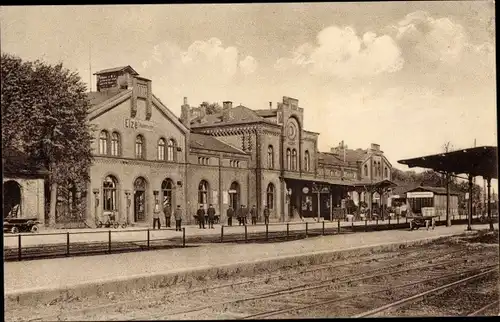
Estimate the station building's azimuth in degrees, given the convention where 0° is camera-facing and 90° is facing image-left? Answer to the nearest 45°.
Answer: approximately 315°

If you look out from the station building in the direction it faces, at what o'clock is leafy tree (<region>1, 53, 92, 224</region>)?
The leafy tree is roughly at 2 o'clock from the station building.

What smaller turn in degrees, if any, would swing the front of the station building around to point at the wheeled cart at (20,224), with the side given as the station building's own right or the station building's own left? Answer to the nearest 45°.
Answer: approximately 45° to the station building's own right

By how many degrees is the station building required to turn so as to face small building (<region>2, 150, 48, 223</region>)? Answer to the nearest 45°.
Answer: approximately 45° to its right

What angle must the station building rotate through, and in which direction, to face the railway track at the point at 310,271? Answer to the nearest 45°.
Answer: approximately 45° to its right
